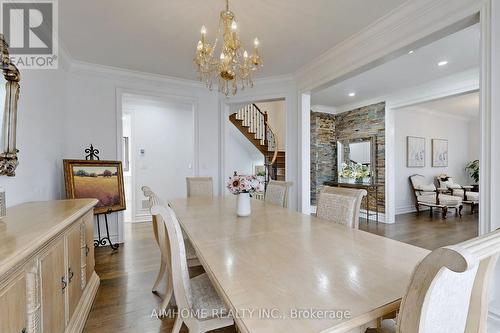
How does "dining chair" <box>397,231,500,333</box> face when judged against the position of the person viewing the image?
facing away from the viewer and to the left of the viewer

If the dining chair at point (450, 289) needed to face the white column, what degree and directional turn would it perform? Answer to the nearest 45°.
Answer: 0° — it already faces it

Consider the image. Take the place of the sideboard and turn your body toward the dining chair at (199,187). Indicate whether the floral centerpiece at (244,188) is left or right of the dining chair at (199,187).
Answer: right

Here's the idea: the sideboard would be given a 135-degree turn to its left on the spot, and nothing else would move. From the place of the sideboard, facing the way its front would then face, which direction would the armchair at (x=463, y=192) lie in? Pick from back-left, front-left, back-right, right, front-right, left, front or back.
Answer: right

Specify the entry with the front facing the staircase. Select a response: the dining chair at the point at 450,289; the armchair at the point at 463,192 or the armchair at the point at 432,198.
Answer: the dining chair

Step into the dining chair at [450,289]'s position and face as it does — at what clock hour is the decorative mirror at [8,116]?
The decorative mirror is roughly at 10 o'clock from the dining chair.

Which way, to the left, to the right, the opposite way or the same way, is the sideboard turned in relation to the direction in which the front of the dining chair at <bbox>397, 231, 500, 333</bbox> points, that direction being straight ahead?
to the right

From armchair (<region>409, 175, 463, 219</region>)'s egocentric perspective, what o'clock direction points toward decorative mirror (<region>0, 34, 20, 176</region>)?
The decorative mirror is roughly at 2 o'clock from the armchair.

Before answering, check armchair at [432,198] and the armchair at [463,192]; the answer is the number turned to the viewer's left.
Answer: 0

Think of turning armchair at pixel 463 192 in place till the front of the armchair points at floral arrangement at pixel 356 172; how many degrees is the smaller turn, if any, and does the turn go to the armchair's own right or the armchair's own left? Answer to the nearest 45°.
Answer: approximately 90° to the armchair's own right

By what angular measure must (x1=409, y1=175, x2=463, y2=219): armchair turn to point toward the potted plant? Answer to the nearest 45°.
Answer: approximately 135° to its left

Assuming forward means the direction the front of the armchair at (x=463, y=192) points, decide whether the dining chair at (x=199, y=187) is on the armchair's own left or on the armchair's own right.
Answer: on the armchair's own right

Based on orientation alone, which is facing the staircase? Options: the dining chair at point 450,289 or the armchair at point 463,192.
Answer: the dining chair

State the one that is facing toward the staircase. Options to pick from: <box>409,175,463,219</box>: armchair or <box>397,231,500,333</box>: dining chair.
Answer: the dining chair

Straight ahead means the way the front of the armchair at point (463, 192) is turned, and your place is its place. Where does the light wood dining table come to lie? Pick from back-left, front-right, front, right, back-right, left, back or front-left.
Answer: front-right

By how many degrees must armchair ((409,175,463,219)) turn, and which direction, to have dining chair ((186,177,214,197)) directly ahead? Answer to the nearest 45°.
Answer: approximately 90° to its right

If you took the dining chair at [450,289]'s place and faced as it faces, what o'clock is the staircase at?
The staircase is roughly at 12 o'clock from the dining chair.

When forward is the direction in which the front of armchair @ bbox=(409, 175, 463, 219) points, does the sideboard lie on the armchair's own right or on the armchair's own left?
on the armchair's own right
